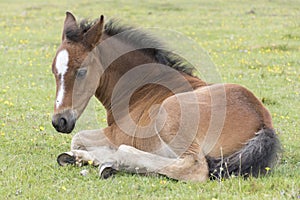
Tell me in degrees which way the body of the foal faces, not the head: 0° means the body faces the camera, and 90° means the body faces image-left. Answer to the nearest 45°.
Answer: approximately 90°
